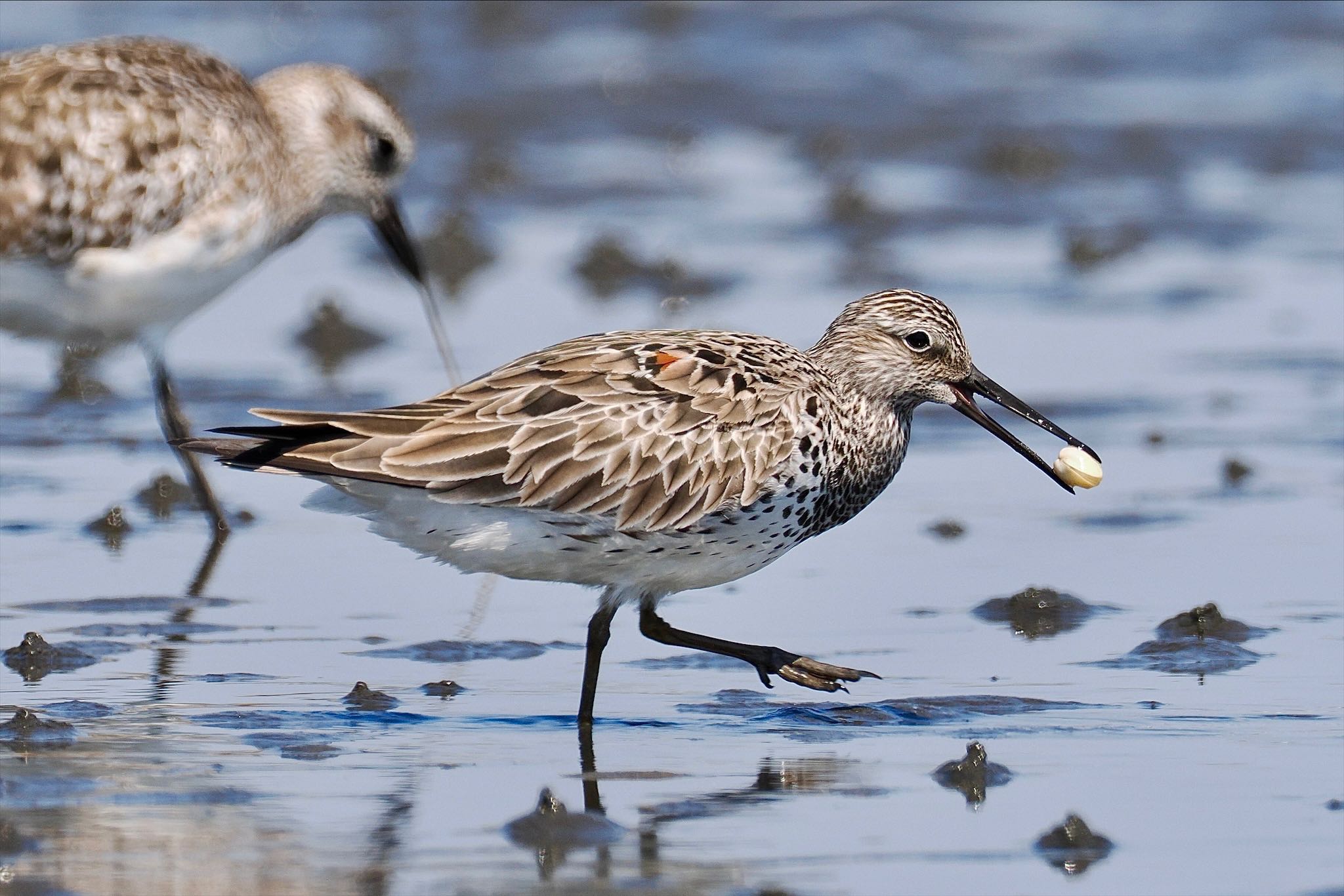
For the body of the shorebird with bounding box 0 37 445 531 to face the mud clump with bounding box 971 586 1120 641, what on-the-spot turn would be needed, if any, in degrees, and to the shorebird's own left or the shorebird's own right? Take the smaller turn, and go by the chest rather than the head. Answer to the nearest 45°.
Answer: approximately 45° to the shorebird's own right

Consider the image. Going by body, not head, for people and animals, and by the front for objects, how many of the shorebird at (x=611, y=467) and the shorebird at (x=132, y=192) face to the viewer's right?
2

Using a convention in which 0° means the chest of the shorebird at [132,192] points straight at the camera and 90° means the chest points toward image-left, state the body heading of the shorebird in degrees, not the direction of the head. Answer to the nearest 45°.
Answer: approximately 270°

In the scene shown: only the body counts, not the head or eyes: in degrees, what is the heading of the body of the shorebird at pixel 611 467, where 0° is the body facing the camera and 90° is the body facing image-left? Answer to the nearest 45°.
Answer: approximately 270°

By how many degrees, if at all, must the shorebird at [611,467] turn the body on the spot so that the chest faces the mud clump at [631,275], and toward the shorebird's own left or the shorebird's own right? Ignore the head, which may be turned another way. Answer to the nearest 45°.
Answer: approximately 90° to the shorebird's own left
